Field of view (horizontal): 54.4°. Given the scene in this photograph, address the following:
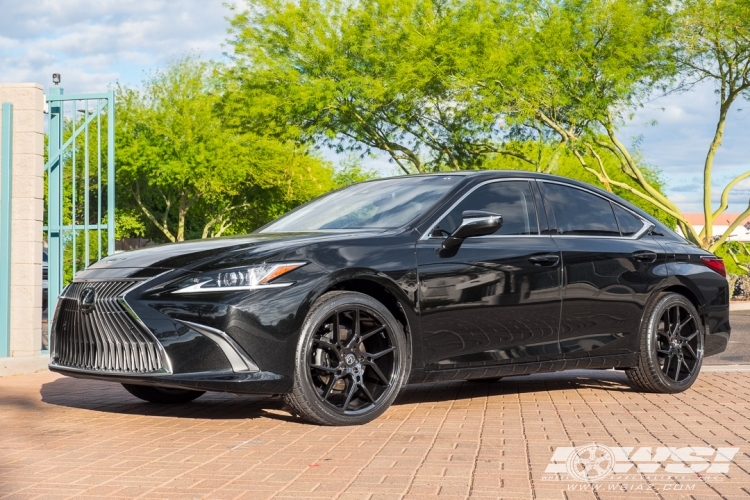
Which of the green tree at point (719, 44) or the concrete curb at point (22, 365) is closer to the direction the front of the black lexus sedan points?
the concrete curb

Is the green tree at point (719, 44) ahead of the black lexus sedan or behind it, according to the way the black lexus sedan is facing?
behind

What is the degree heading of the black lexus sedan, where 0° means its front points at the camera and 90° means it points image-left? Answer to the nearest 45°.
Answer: approximately 45°

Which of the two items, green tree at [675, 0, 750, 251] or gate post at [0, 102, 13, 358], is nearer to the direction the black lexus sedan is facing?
the gate post

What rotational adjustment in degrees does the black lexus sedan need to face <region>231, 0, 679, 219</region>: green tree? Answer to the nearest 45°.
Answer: approximately 135° to its right

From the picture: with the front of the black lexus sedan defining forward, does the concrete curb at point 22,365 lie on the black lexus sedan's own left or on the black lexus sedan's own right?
on the black lexus sedan's own right

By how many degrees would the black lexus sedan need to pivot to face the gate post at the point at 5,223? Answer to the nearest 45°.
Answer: approximately 90° to its right
